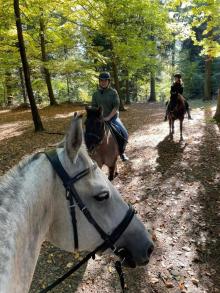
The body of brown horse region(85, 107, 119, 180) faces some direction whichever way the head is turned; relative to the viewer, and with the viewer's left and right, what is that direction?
facing the viewer and to the left of the viewer

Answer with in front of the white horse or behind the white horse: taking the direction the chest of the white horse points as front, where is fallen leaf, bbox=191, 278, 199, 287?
in front

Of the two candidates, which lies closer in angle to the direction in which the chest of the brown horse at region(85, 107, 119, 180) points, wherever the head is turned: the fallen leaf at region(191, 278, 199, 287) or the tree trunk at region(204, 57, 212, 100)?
the fallen leaf

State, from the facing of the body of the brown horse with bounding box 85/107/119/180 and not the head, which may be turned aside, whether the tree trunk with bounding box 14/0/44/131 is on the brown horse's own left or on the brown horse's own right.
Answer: on the brown horse's own right

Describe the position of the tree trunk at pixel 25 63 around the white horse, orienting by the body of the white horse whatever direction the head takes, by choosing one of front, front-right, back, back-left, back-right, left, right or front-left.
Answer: left

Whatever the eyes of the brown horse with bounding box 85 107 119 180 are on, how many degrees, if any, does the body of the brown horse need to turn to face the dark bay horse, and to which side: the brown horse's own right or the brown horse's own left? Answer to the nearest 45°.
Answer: approximately 180°

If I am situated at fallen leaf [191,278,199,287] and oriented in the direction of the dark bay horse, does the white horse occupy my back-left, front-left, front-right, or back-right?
back-left
